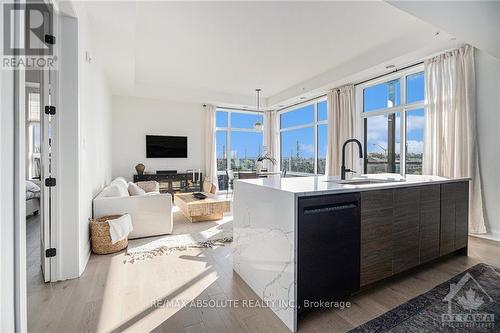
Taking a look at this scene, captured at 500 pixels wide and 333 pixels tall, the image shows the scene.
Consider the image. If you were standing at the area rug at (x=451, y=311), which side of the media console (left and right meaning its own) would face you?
front

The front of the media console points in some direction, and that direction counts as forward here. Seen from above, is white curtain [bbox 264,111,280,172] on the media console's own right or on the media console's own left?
on the media console's own left

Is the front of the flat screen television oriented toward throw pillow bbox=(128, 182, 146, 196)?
yes

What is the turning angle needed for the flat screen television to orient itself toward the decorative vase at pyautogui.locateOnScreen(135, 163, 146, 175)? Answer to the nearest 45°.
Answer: approximately 45° to its right

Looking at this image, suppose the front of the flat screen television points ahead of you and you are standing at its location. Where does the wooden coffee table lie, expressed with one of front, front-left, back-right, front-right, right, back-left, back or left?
front

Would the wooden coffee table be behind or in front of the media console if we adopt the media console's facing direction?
in front

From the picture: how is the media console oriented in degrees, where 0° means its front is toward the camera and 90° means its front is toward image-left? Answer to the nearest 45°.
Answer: approximately 0°

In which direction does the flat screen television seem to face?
toward the camera

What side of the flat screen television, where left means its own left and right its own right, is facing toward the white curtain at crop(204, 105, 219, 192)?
left

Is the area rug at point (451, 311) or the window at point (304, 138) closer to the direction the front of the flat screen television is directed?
the area rug

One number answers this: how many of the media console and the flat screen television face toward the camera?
2

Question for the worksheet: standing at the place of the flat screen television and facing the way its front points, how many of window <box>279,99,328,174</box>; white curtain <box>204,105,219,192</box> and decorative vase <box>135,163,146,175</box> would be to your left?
2

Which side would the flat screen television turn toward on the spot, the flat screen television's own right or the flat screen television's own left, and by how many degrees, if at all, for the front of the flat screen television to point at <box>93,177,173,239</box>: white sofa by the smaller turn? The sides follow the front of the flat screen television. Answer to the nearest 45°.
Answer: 0° — it already faces it

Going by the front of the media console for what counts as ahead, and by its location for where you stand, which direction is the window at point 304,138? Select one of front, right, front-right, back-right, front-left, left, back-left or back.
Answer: left

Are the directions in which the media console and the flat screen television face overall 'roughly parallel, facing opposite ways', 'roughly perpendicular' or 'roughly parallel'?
roughly parallel

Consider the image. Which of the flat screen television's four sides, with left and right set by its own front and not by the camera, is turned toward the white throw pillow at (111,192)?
front

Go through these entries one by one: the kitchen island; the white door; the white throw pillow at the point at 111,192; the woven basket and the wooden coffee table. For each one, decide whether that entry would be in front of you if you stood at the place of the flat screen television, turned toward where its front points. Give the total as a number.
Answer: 5

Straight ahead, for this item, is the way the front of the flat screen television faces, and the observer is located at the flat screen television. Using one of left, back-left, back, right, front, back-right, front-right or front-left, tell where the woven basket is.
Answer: front

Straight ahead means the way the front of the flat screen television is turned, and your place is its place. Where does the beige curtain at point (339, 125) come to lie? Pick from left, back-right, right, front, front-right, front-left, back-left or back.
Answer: front-left

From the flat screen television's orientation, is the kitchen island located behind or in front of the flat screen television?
in front
